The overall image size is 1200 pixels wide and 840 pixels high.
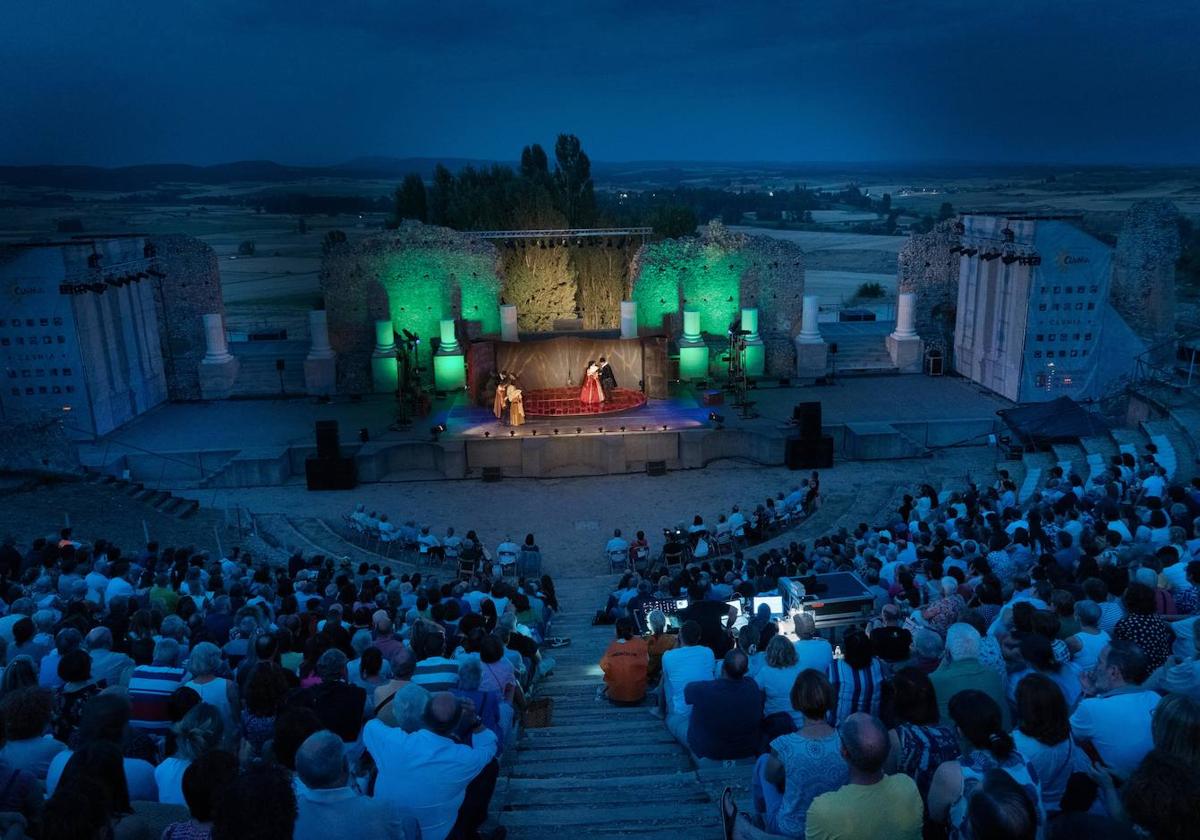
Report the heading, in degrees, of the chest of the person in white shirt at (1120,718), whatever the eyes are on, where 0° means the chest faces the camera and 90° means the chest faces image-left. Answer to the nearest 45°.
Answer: approximately 135°

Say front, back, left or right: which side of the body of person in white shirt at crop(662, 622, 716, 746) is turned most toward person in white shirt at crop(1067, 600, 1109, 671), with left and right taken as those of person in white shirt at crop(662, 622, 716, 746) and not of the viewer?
right

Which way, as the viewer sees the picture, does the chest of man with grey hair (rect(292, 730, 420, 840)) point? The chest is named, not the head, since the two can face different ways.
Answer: away from the camera

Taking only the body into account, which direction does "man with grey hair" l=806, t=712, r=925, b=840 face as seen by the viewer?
away from the camera

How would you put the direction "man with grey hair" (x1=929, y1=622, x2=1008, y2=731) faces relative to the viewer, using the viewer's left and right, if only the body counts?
facing away from the viewer

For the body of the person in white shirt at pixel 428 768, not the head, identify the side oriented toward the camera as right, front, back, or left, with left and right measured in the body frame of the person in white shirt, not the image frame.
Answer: back

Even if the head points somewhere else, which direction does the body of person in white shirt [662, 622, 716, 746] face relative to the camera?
away from the camera

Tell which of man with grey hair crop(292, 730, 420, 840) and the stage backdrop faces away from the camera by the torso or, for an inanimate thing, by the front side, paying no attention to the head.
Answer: the man with grey hair

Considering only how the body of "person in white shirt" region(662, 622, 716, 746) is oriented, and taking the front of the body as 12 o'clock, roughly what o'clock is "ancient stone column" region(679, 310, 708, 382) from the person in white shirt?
The ancient stone column is roughly at 12 o'clock from the person in white shirt.

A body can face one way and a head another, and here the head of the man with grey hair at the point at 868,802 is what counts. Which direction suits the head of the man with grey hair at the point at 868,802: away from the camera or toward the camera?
away from the camera

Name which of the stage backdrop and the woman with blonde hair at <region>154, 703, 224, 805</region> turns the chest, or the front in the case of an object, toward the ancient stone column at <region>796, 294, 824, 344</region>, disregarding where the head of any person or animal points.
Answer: the woman with blonde hair

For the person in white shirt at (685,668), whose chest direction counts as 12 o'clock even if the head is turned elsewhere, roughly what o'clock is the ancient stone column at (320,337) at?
The ancient stone column is roughly at 11 o'clock from the person in white shirt.

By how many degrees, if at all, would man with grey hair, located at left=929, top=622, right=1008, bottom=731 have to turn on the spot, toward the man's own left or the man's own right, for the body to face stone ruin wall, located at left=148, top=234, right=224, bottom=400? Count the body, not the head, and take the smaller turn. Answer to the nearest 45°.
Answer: approximately 45° to the man's own left
